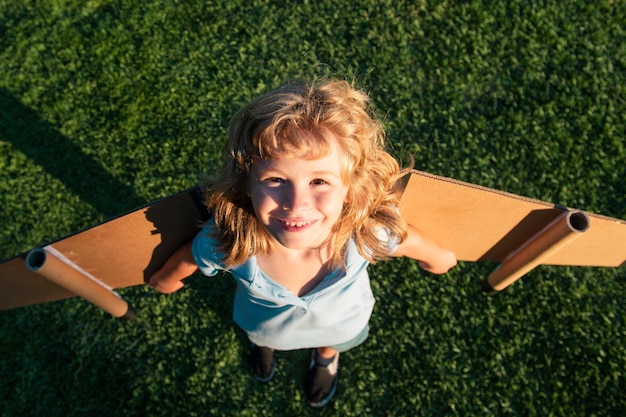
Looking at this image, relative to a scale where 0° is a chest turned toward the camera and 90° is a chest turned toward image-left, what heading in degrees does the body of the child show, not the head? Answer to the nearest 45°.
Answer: approximately 0°
